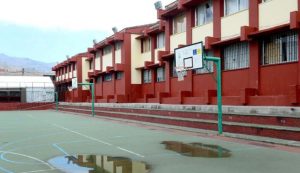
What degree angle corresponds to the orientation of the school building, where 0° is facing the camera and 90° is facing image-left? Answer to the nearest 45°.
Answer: approximately 45°

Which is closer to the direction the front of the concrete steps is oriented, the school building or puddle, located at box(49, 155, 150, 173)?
the puddle

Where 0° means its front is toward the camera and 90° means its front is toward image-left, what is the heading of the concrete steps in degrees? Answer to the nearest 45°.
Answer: approximately 45°

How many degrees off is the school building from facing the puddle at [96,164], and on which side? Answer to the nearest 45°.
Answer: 0° — it already faces it
